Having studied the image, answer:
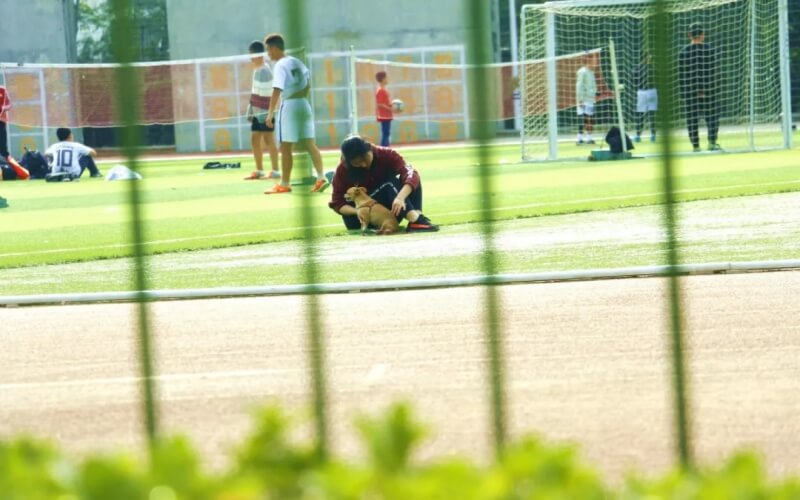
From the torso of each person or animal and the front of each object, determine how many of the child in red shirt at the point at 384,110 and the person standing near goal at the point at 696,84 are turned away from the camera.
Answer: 1

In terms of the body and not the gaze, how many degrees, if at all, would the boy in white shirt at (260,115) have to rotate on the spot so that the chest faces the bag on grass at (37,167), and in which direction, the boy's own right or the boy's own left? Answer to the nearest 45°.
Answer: approximately 45° to the boy's own right
